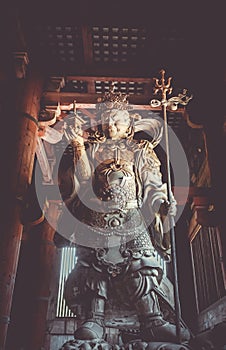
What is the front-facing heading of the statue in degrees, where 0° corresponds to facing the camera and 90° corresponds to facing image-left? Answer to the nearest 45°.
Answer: approximately 0°

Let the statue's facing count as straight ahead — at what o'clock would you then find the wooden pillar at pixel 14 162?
The wooden pillar is roughly at 3 o'clock from the statue.
